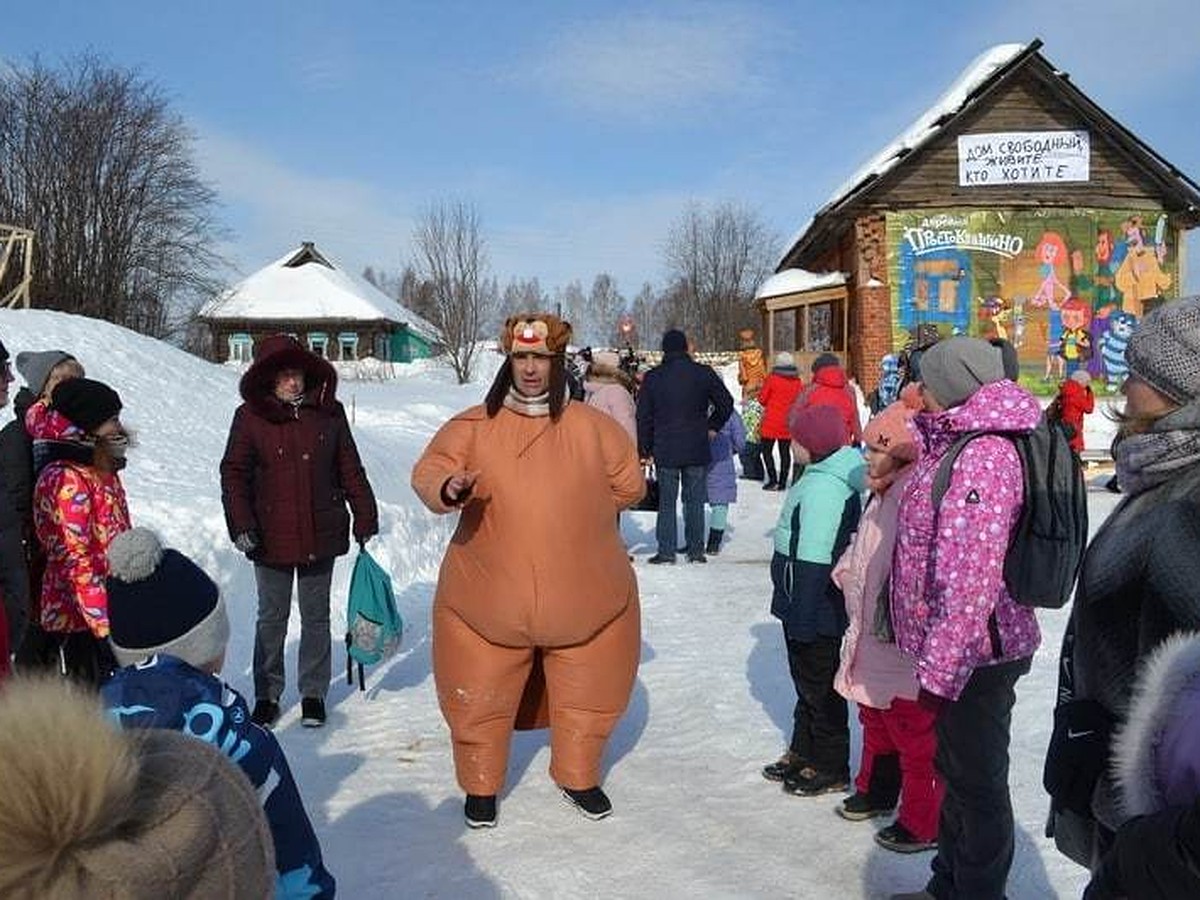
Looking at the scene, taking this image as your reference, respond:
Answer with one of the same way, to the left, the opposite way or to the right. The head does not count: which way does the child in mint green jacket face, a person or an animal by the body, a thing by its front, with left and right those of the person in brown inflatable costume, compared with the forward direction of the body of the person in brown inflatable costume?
to the right

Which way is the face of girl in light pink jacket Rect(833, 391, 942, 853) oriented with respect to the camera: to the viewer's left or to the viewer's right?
to the viewer's left

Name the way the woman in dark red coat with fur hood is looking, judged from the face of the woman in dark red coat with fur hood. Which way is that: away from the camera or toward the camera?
toward the camera

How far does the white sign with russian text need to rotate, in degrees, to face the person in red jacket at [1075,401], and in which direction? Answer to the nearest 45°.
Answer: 0° — it already faces them

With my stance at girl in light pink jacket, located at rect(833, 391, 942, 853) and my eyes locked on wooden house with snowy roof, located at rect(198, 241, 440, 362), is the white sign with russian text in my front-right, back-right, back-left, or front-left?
front-right

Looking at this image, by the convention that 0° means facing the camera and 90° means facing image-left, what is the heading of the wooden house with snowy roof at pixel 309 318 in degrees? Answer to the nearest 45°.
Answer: approximately 0°

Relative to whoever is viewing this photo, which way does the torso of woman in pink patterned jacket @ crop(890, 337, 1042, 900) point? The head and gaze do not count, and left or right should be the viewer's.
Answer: facing to the left of the viewer

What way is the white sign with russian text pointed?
toward the camera

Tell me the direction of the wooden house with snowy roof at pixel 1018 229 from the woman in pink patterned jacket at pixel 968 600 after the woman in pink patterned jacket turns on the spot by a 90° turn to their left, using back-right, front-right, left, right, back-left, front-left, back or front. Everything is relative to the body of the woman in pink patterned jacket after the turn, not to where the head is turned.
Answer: back

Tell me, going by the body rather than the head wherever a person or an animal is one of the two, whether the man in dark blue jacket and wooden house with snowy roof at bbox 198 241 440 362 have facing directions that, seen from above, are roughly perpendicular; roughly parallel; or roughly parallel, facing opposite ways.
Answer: roughly parallel, facing opposite ways

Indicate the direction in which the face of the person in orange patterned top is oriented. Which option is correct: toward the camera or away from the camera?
toward the camera

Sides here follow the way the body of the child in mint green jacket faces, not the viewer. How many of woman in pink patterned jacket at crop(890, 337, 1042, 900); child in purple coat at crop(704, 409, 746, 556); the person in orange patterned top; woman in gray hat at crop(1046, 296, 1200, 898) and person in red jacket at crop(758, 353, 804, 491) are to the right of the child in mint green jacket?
3

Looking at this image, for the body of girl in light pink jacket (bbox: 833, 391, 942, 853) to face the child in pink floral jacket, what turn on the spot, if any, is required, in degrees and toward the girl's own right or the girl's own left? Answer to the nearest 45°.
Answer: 0° — they already face them

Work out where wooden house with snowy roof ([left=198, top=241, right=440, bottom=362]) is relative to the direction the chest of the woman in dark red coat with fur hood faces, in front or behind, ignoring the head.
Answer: behind

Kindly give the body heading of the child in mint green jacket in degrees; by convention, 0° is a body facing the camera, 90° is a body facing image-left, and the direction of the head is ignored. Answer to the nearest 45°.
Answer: approximately 90°

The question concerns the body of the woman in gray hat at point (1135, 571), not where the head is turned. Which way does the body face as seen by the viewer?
to the viewer's left

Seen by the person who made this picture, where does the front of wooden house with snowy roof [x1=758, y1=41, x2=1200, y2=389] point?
facing the viewer

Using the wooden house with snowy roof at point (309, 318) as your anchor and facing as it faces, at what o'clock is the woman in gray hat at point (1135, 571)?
The woman in gray hat is roughly at 12 o'clock from the wooden house with snowy roof.

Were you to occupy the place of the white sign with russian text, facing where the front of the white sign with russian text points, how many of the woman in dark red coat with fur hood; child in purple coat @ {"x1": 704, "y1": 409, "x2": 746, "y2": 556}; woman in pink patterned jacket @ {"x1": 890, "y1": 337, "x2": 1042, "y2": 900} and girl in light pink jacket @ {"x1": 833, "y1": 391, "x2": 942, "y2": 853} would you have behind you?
0

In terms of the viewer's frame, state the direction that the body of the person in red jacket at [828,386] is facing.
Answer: away from the camera

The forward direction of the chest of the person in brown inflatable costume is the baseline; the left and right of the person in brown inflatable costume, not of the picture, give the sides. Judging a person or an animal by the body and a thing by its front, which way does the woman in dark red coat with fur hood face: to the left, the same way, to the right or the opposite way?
the same way

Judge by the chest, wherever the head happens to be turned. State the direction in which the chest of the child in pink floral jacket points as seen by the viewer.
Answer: to the viewer's right

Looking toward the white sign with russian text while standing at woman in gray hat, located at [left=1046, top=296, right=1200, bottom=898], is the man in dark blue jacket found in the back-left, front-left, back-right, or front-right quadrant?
front-left
